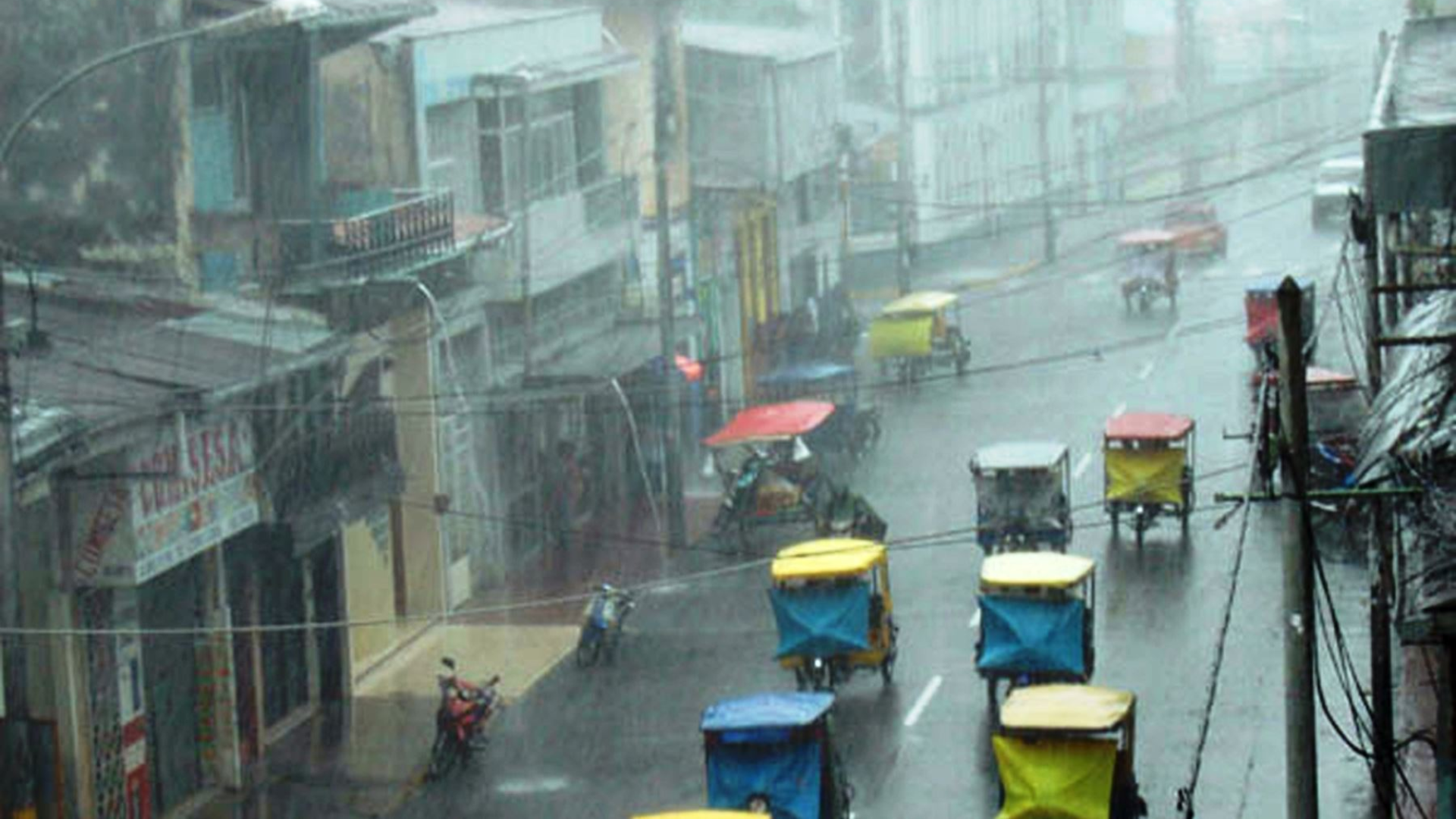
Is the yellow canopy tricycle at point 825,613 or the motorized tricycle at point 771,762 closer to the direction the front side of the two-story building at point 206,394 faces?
the motorized tricycle

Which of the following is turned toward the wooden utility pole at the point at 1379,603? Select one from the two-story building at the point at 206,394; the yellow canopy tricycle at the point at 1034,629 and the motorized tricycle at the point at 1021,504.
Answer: the two-story building

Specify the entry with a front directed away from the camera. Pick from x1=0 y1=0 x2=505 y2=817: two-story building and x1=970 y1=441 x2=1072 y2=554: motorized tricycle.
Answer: the motorized tricycle

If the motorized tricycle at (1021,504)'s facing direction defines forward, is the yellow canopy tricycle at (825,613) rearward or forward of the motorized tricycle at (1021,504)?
rearward

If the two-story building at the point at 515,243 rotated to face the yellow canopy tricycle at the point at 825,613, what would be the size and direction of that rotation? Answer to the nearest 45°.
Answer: approximately 45° to its right

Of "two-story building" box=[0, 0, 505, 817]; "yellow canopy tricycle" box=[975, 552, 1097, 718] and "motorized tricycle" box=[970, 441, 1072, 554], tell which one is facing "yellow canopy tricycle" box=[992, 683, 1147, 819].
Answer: the two-story building

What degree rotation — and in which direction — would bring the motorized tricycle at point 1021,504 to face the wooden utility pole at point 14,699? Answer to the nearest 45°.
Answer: approximately 135° to its left

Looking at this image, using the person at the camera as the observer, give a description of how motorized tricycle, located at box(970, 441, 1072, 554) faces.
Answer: facing away from the viewer

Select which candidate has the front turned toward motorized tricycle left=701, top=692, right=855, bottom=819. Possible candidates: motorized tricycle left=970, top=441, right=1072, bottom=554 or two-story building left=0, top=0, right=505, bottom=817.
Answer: the two-story building

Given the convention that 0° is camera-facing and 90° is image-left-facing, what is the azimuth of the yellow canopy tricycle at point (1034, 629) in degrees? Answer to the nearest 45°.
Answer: approximately 180°

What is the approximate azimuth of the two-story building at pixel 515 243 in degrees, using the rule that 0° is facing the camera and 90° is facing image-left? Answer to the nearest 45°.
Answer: approximately 315°

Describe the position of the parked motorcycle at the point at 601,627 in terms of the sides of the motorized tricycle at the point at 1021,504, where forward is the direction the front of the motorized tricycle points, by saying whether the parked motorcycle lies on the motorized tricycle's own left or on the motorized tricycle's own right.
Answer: on the motorized tricycle's own left

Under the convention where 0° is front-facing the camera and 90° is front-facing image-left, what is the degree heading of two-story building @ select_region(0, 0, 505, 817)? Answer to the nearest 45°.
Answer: approximately 315°
